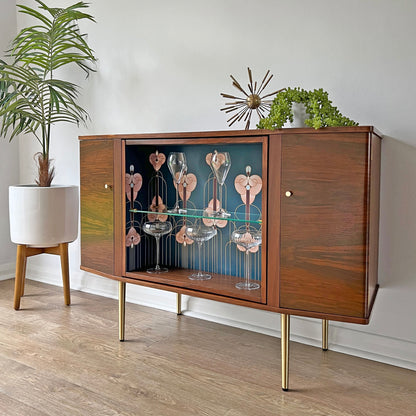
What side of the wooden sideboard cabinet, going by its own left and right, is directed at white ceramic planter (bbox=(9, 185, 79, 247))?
right

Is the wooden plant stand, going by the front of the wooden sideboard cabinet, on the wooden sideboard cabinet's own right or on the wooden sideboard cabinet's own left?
on the wooden sideboard cabinet's own right

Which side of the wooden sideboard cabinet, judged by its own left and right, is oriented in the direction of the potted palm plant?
right
